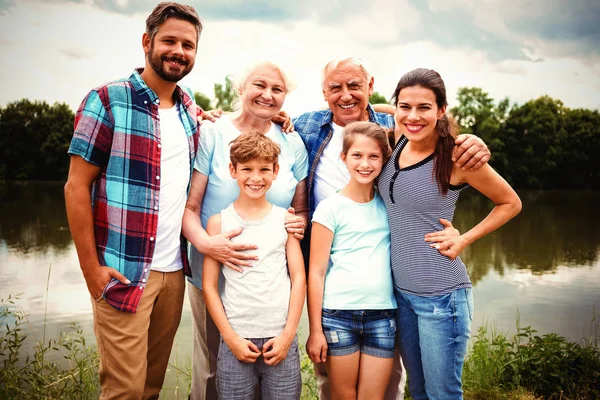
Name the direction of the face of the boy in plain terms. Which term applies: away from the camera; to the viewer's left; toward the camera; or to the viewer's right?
toward the camera

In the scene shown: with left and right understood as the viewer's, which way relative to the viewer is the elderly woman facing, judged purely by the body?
facing the viewer

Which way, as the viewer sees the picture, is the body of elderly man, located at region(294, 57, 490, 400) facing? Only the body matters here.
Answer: toward the camera

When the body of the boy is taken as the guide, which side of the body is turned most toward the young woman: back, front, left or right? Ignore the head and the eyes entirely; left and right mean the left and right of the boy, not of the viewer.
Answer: left

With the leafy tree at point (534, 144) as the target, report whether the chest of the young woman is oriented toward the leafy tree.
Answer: no

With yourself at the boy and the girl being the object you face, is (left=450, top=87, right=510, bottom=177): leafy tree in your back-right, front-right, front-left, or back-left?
front-left

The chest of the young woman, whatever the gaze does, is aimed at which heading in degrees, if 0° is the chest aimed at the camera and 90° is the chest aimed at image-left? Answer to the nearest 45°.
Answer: approximately 45°

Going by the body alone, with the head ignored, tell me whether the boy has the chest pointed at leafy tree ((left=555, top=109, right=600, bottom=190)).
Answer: no

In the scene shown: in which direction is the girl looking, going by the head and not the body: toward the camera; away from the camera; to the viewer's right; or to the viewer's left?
toward the camera

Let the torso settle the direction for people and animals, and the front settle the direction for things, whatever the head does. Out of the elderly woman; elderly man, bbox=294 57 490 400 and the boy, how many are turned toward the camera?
3

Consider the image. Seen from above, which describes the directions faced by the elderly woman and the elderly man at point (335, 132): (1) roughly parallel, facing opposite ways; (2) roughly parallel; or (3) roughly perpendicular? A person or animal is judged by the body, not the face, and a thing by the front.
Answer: roughly parallel

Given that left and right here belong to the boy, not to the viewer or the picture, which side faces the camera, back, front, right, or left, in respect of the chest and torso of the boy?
front

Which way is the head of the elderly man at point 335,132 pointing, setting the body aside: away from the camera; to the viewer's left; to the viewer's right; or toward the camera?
toward the camera

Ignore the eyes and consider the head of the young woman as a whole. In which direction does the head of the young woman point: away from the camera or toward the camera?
toward the camera

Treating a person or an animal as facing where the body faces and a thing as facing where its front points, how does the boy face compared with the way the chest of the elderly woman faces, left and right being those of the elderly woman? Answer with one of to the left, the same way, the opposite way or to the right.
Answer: the same way
